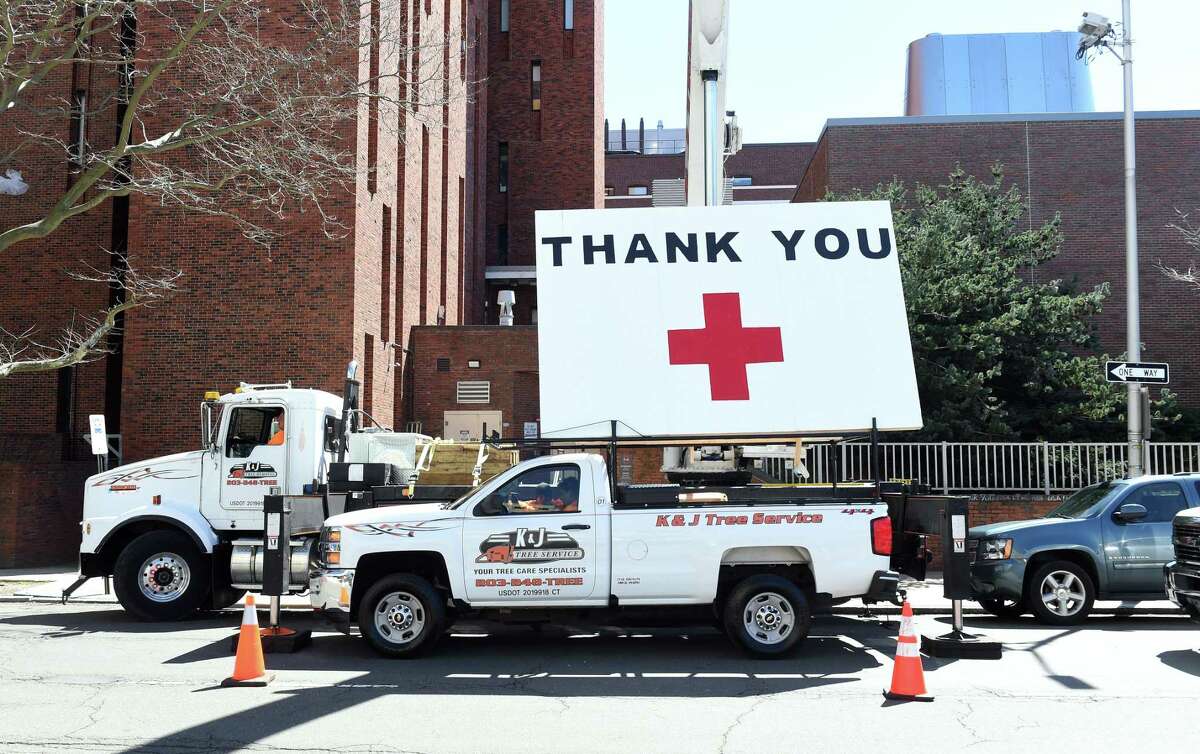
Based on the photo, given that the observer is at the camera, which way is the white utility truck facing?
facing to the left of the viewer

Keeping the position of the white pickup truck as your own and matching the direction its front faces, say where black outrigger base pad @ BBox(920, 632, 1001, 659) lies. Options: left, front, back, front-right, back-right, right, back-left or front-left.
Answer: back

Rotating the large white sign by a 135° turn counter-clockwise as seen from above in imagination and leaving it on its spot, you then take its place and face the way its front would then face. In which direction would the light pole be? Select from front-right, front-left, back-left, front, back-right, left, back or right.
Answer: front

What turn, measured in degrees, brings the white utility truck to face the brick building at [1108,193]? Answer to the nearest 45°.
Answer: approximately 135° to its right

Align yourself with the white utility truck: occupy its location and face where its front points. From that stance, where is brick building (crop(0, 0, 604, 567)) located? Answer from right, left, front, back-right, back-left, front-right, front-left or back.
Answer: right

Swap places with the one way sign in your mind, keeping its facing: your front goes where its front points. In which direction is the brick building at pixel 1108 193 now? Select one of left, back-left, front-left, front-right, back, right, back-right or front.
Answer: back

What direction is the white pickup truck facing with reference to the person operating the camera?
facing to the left of the viewer
